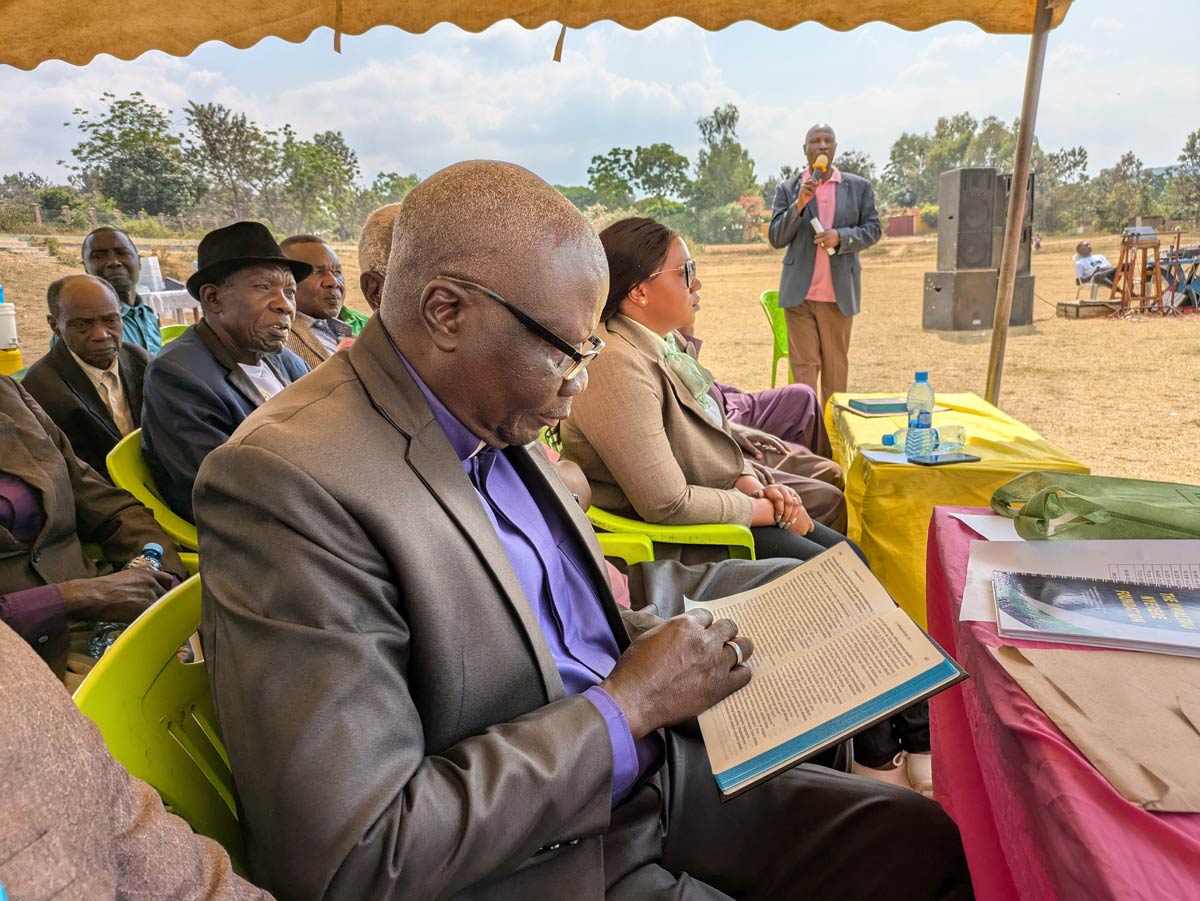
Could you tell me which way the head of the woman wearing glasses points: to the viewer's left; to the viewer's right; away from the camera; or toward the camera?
to the viewer's right

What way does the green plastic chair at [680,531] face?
to the viewer's right

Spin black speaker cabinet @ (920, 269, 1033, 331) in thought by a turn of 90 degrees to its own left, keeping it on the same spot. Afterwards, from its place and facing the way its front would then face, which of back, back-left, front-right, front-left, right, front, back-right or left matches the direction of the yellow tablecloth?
back-right

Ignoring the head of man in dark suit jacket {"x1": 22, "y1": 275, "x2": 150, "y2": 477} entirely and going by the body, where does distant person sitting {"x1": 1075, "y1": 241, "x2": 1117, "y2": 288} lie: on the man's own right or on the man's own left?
on the man's own left

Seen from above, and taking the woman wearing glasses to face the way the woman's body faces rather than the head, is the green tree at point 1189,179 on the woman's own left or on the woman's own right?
on the woman's own left

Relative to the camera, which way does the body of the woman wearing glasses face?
to the viewer's right

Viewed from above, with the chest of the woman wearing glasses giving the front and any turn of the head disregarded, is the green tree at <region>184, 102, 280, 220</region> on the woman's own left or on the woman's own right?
on the woman's own left

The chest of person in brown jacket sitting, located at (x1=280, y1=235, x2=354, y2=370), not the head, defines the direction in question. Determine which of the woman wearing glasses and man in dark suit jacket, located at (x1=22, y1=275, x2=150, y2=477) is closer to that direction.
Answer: the woman wearing glasses

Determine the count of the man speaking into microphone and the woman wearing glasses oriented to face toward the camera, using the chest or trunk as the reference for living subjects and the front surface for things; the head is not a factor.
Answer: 1

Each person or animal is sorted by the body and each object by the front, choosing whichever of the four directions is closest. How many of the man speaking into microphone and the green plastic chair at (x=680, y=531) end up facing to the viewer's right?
1

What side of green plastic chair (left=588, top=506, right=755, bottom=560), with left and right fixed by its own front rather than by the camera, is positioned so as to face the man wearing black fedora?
back

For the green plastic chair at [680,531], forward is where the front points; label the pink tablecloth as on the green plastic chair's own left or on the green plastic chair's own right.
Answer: on the green plastic chair's own right

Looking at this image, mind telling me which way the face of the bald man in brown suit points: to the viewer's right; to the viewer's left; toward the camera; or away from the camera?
to the viewer's right

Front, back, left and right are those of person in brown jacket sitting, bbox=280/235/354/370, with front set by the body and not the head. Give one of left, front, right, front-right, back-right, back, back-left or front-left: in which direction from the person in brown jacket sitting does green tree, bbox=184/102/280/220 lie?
back-left
